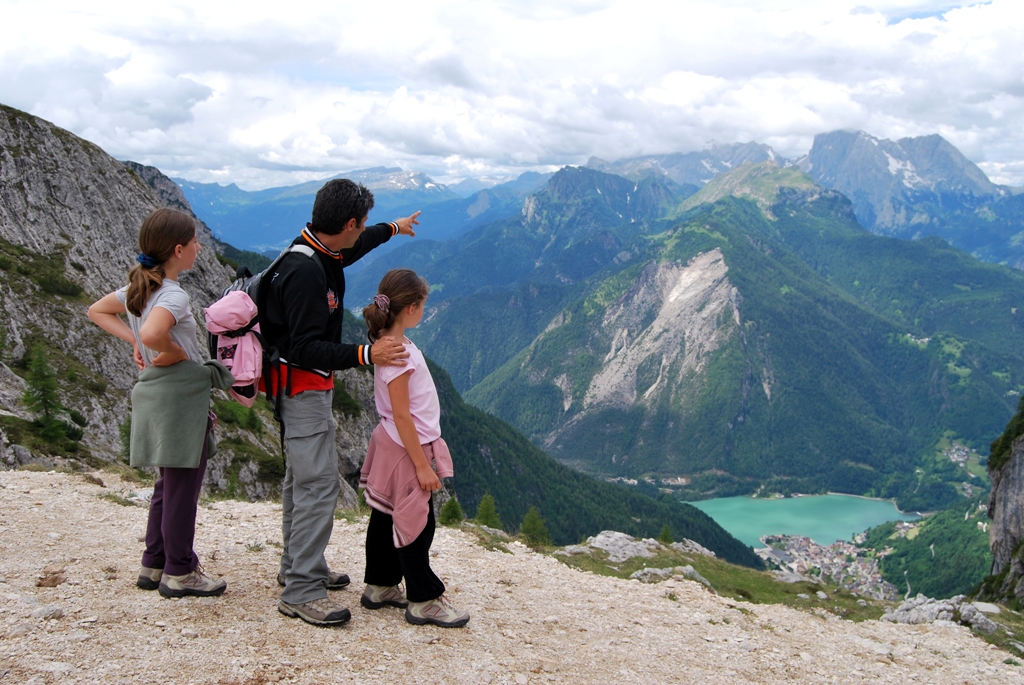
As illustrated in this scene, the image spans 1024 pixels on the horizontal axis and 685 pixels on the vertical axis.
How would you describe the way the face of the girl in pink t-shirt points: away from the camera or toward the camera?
away from the camera

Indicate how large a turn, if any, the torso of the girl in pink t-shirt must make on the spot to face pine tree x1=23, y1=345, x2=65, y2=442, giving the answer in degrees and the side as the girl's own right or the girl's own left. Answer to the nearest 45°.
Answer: approximately 135° to the girl's own left

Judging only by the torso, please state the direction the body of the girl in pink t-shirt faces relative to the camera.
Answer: to the viewer's right

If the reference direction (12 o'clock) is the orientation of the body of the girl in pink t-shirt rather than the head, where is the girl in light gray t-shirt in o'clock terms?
The girl in light gray t-shirt is roughly at 6 o'clock from the girl in pink t-shirt.

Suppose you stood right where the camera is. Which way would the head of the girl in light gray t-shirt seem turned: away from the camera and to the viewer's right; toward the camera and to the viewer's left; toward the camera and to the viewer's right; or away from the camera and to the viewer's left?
away from the camera and to the viewer's right

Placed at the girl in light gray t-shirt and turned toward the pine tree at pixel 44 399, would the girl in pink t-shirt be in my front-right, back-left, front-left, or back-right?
back-right
